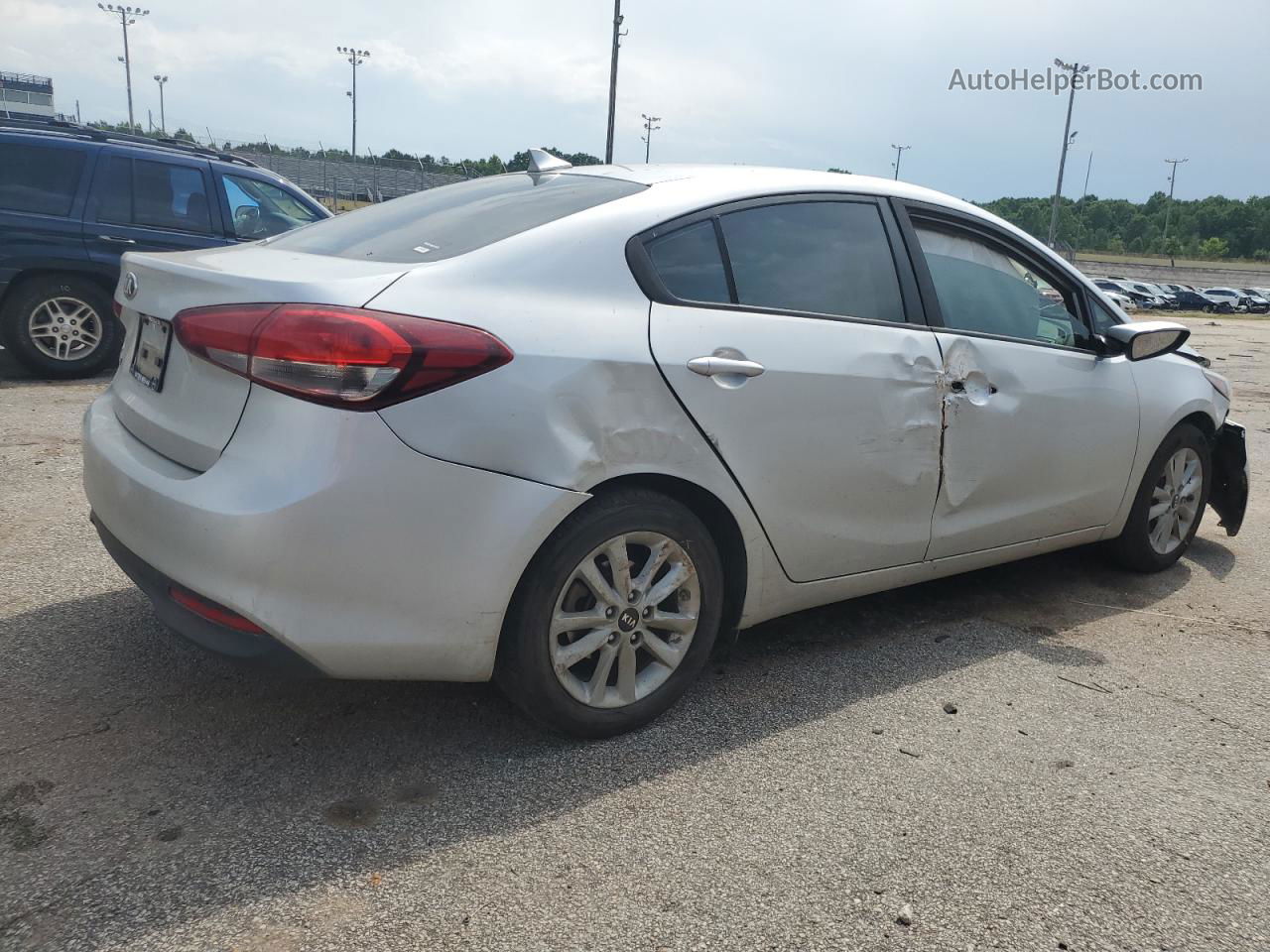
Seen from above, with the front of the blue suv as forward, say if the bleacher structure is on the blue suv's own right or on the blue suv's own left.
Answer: on the blue suv's own left

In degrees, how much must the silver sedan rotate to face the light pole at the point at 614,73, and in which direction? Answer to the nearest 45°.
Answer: approximately 45° to its left

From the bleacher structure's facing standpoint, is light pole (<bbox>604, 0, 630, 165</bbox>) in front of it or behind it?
in front

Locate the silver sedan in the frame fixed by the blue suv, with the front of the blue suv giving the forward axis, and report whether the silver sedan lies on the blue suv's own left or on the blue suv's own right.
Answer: on the blue suv's own right

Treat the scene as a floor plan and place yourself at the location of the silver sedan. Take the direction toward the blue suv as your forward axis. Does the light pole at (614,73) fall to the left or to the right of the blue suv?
right

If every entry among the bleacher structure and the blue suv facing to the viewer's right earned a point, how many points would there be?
1

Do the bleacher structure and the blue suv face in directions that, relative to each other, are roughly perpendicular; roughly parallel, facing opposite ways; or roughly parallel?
roughly perpendicular

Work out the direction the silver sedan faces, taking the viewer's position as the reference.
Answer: facing away from the viewer and to the right of the viewer

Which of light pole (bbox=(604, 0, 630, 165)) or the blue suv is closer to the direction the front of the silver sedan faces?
the light pole

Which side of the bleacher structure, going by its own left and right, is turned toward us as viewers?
front

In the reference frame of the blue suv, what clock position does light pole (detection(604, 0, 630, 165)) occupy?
The light pole is roughly at 10 o'clock from the blue suv.

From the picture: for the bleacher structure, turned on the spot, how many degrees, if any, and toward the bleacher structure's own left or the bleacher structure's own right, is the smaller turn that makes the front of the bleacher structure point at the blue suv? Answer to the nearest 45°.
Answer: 0° — it already faces it

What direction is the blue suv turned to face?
to the viewer's right

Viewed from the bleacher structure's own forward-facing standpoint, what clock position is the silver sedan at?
The silver sedan is roughly at 12 o'clock from the bleacher structure.

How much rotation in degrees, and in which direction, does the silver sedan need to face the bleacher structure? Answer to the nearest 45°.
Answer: approximately 45° to its left
